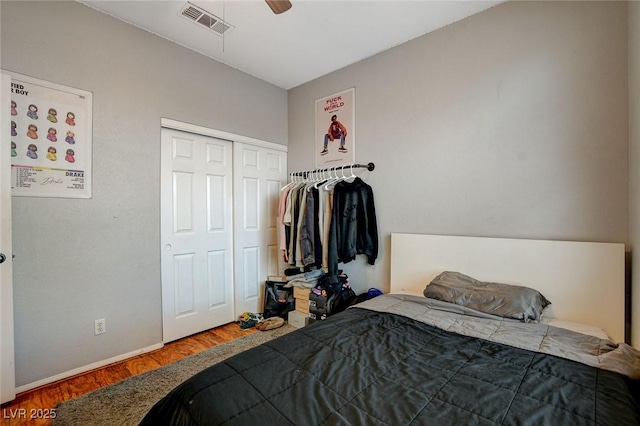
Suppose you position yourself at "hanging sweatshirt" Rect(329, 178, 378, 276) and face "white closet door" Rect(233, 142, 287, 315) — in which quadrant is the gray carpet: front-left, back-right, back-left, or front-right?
front-left

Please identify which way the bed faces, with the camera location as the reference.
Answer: facing the viewer and to the left of the viewer

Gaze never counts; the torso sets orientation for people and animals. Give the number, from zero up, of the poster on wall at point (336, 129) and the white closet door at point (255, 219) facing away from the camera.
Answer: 0

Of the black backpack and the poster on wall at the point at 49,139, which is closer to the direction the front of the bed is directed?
the poster on wall

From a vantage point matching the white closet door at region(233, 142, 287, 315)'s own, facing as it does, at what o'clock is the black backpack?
The black backpack is roughly at 12 o'clock from the white closet door.

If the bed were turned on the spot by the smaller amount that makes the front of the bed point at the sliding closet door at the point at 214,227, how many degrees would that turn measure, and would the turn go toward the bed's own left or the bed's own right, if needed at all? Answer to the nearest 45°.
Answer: approximately 90° to the bed's own right

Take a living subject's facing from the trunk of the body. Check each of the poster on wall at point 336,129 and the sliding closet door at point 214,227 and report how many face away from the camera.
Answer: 0

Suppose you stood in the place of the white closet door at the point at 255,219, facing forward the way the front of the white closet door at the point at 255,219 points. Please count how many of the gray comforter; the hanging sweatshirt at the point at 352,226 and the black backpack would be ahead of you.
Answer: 3

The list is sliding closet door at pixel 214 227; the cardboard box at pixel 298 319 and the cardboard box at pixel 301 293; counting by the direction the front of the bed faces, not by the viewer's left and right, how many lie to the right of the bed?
3

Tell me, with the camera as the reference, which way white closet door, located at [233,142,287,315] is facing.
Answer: facing the viewer and to the right of the viewer

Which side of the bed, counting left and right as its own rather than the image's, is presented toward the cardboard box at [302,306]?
right

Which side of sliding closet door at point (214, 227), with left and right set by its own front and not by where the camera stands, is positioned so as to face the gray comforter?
front

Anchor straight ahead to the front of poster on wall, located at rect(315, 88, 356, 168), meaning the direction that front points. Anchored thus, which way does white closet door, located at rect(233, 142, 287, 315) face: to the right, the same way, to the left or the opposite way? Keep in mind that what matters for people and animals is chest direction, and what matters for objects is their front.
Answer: to the left
